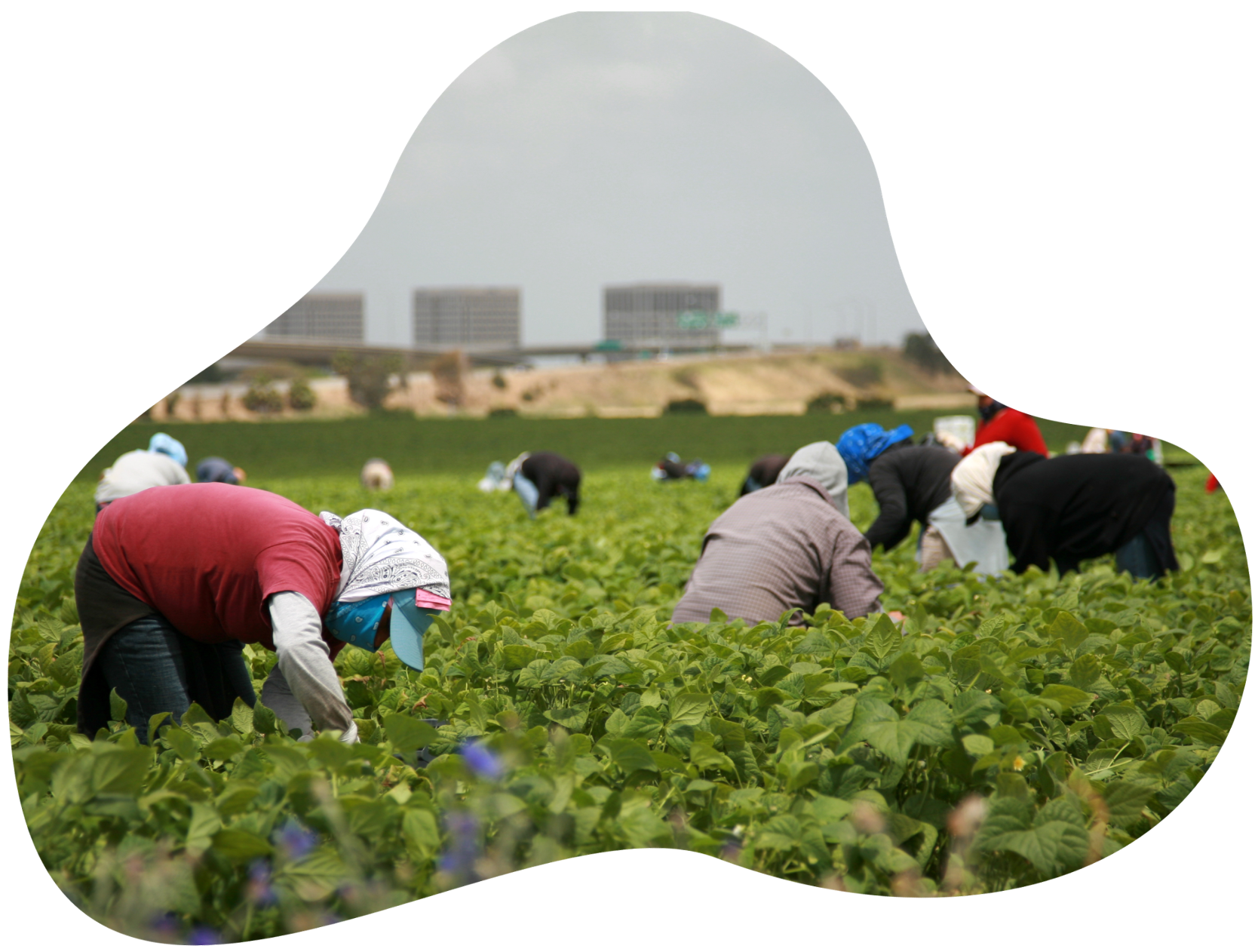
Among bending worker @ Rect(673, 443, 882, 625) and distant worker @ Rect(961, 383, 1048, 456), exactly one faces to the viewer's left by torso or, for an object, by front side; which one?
the distant worker

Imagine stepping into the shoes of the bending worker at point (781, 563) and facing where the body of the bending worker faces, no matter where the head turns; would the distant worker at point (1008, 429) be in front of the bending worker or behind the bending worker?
in front

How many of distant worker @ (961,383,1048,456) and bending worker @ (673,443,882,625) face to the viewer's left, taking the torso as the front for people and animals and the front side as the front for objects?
1

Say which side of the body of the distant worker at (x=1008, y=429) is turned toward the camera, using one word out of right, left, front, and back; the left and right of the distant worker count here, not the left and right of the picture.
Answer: left

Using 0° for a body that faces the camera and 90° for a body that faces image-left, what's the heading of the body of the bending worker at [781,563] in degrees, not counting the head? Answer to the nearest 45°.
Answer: approximately 225°

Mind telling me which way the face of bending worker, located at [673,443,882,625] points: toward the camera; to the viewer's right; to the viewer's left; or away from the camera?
away from the camera

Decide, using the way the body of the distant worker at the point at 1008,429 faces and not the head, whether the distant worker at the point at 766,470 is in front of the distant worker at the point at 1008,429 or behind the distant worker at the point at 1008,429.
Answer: in front
